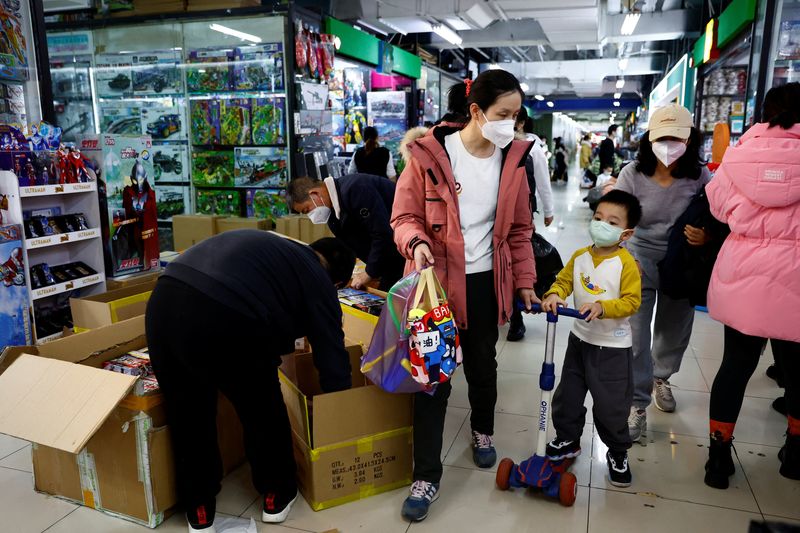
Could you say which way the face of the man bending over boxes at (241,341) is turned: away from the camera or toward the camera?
away from the camera

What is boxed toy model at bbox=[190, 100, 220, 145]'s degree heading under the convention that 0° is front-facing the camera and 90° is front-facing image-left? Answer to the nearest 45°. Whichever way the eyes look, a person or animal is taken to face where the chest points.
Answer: approximately 0°

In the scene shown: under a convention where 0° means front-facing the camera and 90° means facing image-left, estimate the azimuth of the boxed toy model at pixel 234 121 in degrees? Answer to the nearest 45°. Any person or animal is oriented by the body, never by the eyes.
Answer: approximately 0°

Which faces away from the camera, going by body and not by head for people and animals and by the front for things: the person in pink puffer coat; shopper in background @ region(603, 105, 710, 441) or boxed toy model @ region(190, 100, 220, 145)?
the person in pink puffer coat

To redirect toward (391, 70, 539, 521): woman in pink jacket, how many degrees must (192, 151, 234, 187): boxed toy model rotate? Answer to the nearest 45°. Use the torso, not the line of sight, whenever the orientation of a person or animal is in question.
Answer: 0° — it already faces them

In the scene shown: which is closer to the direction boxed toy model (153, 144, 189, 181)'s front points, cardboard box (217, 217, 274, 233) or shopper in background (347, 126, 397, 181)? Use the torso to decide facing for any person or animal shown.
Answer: the cardboard box
